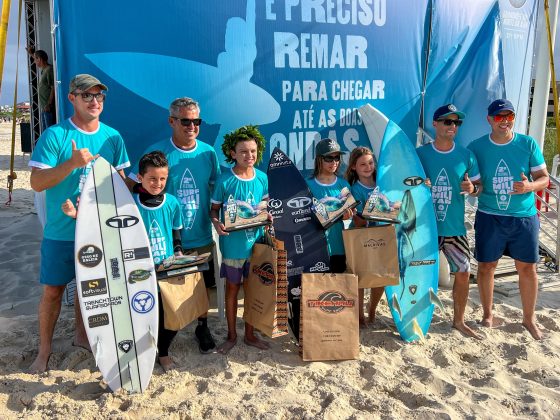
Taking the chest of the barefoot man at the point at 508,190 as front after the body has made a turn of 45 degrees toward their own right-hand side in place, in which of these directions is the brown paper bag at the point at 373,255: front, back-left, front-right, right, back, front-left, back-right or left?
front

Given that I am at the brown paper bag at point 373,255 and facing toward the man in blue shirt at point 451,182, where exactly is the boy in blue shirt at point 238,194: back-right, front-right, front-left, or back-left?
back-left

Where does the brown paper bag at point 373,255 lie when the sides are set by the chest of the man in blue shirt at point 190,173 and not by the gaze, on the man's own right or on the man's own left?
on the man's own left

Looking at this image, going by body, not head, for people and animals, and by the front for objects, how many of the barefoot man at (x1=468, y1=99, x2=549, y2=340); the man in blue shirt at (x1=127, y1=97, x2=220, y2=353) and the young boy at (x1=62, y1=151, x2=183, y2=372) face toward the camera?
3

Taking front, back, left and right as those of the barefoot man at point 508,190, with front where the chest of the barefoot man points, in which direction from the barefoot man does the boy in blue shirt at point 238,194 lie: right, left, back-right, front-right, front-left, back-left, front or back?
front-right

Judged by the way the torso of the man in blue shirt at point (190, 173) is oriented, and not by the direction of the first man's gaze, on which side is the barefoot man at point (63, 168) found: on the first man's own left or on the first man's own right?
on the first man's own right

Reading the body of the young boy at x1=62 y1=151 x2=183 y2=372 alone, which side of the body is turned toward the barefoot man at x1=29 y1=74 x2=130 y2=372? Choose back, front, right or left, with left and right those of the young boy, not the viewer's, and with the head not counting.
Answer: right

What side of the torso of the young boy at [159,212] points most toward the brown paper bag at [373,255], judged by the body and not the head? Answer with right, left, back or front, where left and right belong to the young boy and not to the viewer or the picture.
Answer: left

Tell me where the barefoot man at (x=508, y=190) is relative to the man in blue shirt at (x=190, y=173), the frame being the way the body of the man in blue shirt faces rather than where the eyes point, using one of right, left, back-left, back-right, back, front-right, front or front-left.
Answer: left

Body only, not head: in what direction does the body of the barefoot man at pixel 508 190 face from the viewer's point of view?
toward the camera

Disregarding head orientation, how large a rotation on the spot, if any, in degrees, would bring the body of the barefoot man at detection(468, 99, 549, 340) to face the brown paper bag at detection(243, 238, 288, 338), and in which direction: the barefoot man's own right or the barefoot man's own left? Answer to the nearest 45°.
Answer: approximately 45° to the barefoot man's own right

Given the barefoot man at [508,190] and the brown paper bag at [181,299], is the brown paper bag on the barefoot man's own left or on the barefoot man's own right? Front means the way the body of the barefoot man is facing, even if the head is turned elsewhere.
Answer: on the barefoot man's own right

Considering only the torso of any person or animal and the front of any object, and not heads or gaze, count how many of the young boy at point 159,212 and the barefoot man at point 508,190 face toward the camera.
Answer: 2
